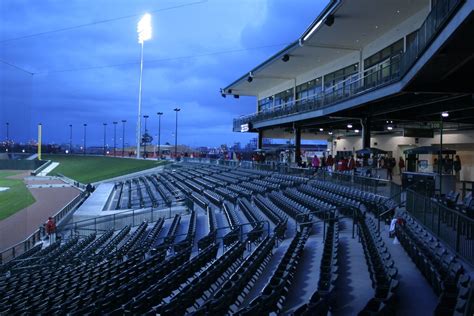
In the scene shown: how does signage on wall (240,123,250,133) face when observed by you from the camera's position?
facing the viewer and to the left of the viewer

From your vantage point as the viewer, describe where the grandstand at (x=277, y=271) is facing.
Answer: facing to the left of the viewer

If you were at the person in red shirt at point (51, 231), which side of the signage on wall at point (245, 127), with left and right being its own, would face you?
front

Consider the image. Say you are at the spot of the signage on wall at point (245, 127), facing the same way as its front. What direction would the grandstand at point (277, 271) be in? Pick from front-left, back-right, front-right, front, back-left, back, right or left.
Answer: front-left

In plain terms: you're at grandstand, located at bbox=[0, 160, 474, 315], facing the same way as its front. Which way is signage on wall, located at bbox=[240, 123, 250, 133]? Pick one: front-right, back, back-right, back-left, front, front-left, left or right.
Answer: right
